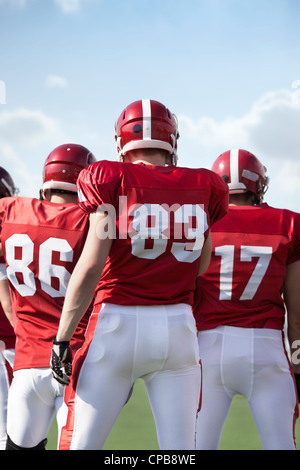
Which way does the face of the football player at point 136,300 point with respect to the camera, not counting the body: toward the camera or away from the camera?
away from the camera

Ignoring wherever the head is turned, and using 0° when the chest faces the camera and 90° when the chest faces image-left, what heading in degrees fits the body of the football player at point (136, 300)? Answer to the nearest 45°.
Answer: approximately 180°

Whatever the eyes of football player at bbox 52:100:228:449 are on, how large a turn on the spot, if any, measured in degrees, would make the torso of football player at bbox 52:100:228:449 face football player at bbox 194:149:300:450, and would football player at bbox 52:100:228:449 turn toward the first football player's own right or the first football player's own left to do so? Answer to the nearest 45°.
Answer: approximately 45° to the first football player's own right

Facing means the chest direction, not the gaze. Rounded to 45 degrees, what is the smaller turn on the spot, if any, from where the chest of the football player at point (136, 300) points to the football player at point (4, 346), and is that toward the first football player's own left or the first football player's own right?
approximately 45° to the first football player's own left

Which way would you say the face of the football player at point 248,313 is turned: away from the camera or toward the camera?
away from the camera

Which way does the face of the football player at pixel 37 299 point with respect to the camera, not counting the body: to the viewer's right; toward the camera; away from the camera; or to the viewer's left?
away from the camera
